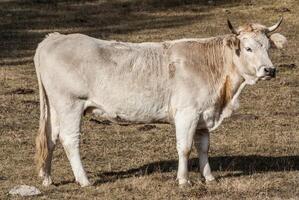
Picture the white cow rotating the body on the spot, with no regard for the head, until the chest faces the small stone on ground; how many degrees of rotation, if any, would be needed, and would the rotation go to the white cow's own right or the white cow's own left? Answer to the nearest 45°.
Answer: approximately 135° to the white cow's own right

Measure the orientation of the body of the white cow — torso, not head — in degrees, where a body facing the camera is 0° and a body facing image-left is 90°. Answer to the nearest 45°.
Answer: approximately 270°
